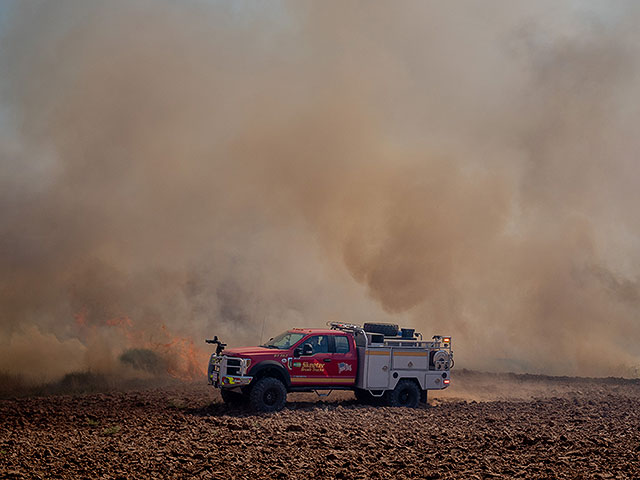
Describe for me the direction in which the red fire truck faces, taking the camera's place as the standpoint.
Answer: facing the viewer and to the left of the viewer

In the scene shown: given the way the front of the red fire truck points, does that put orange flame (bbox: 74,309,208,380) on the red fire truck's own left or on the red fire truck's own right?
on the red fire truck's own right
